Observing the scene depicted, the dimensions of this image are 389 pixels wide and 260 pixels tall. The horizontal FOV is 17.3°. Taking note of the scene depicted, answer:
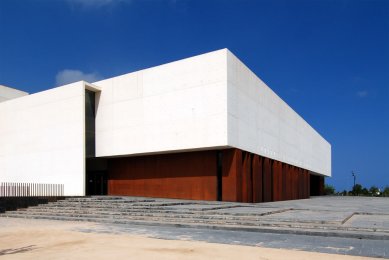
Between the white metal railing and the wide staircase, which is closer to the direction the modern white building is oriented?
the wide staircase
